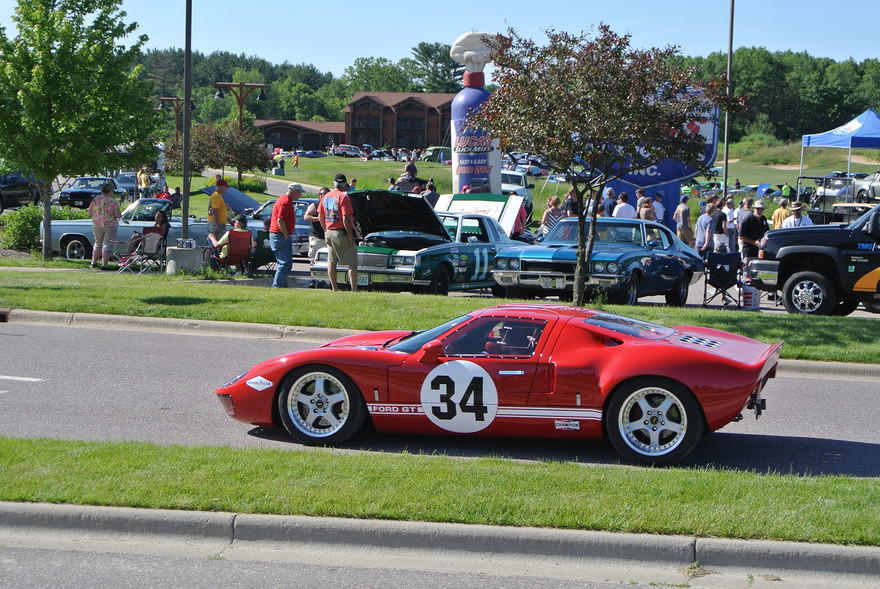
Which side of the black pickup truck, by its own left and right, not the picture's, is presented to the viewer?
left

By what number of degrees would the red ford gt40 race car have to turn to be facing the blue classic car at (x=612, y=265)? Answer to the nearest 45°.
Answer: approximately 90° to its right

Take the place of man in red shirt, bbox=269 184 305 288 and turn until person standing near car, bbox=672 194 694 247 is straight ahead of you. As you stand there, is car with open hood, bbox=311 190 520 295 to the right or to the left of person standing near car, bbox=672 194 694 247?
right

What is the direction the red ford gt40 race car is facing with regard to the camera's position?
facing to the left of the viewer

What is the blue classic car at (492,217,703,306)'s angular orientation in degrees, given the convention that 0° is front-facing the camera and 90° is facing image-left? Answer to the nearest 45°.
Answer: approximately 45°
